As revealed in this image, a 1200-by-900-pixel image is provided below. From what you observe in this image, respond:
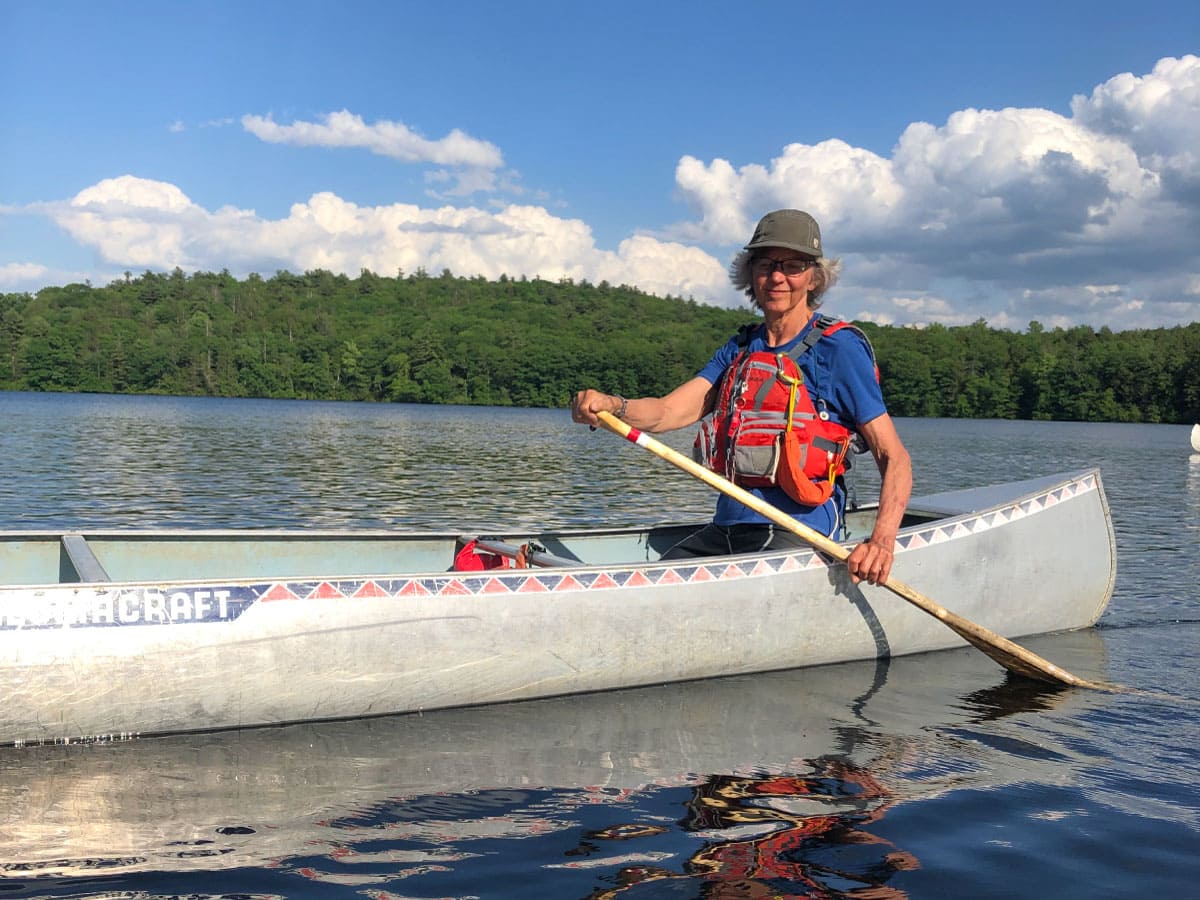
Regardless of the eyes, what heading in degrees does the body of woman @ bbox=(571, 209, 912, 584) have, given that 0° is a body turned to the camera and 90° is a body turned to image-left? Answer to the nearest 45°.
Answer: approximately 45°
